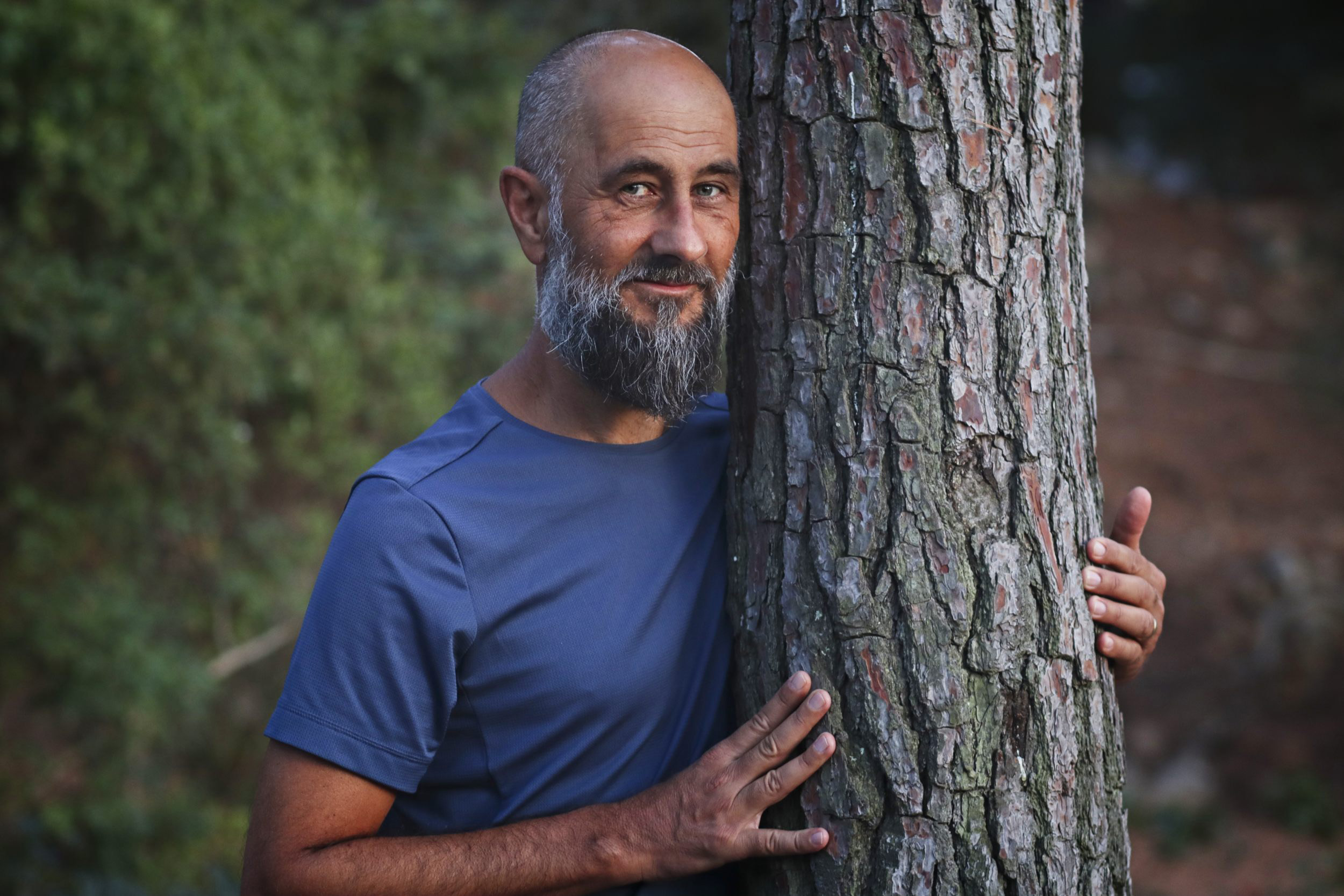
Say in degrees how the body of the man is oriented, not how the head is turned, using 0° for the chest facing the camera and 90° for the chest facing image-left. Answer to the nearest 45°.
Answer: approximately 315°
